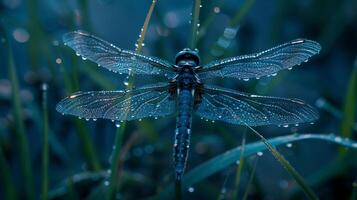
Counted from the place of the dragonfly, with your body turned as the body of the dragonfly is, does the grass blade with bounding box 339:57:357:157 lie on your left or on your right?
on your right

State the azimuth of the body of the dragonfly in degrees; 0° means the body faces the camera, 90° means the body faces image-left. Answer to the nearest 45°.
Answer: approximately 180°

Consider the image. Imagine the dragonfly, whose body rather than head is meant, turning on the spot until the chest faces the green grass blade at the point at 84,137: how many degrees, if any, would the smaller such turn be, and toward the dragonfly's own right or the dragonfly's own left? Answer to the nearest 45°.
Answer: approximately 45° to the dragonfly's own left
